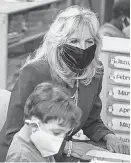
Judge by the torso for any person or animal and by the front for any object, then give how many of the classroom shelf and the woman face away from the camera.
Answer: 0

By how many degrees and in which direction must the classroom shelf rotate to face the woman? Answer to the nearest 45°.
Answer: approximately 45° to its right

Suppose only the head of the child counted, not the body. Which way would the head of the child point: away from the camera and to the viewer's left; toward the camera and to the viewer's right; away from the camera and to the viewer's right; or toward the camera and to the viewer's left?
toward the camera and to the viewer's right

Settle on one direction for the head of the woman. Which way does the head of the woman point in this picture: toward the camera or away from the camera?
toward the camera

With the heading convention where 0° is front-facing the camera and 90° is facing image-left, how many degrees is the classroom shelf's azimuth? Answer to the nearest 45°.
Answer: approximately 315°

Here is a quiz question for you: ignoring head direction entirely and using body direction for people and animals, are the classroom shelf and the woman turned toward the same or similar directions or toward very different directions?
same or similar directions

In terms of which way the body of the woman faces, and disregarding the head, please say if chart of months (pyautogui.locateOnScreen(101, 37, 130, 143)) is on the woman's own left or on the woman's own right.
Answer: on the woman's own left

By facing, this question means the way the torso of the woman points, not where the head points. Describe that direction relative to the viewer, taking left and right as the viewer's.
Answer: facing the viewer and to the right of the viewer

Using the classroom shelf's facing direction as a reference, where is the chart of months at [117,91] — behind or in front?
in front
